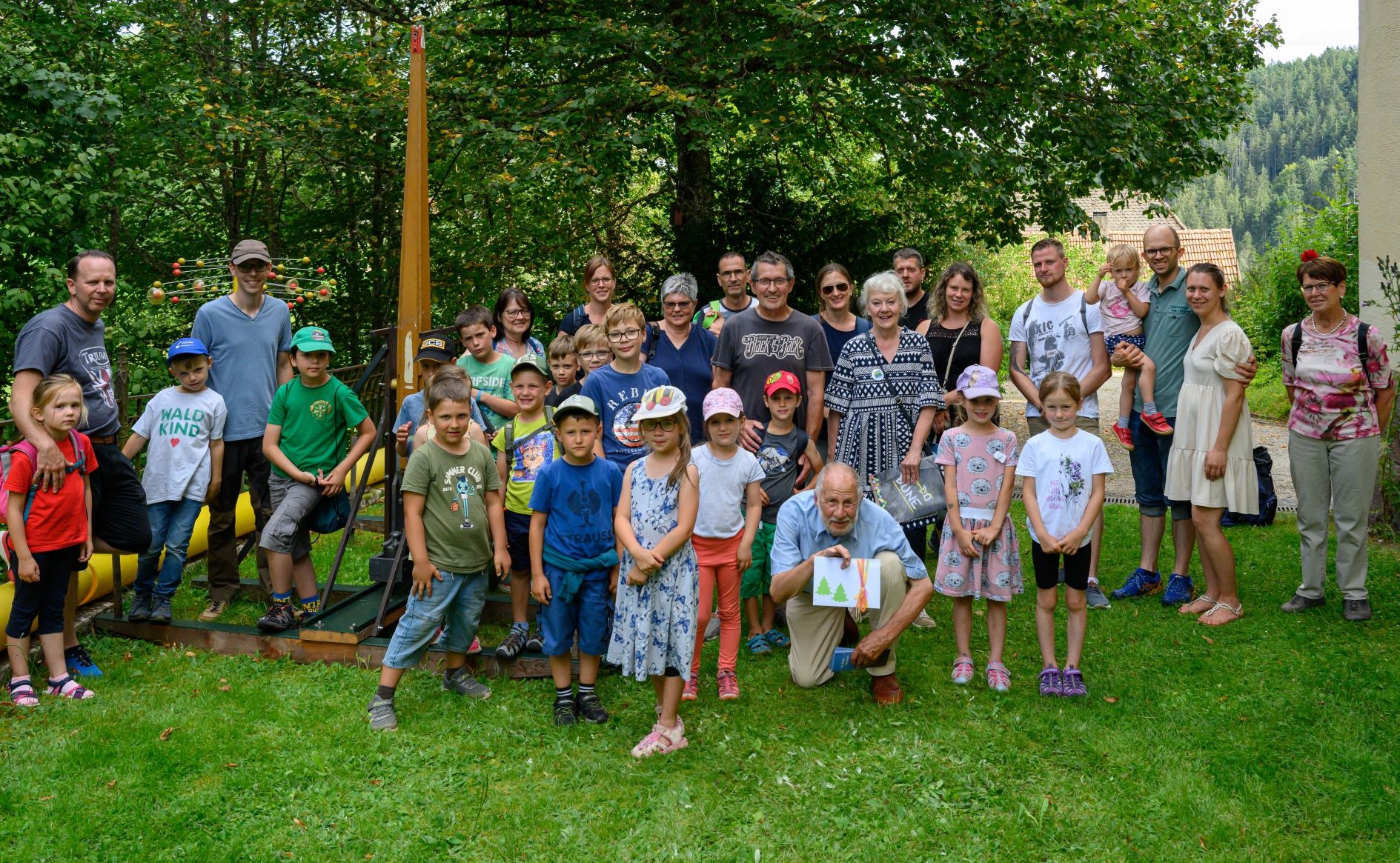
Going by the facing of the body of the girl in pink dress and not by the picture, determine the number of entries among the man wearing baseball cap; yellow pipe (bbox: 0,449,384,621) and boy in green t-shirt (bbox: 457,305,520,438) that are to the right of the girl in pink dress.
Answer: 3

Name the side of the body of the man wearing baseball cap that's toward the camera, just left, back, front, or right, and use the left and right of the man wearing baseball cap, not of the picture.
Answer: front

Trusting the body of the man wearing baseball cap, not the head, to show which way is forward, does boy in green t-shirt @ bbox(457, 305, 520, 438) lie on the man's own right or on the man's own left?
on the man's own left

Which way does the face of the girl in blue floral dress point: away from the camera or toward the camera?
toward the camera

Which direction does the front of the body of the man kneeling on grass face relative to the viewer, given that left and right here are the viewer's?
facing the viewer

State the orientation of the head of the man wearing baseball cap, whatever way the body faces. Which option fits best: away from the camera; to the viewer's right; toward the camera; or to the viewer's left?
toward the camera

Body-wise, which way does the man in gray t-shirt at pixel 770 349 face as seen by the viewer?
toward the camera

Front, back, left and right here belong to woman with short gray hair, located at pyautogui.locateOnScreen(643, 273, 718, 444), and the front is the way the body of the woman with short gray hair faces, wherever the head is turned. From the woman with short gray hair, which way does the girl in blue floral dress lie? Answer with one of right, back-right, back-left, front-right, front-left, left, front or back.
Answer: front

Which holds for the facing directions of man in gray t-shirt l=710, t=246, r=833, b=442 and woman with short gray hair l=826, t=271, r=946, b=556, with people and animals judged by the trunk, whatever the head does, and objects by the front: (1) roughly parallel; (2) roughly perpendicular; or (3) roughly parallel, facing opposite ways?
roughly parallel

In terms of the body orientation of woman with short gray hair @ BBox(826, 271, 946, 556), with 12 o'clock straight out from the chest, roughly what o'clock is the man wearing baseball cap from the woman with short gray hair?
The man wearing baseball cap is roughly at 3 o'clock from the woman with short gray hair.

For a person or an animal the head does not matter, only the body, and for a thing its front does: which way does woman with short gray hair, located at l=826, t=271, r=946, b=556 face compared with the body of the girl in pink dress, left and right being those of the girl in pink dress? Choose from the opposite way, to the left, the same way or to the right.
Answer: the same way

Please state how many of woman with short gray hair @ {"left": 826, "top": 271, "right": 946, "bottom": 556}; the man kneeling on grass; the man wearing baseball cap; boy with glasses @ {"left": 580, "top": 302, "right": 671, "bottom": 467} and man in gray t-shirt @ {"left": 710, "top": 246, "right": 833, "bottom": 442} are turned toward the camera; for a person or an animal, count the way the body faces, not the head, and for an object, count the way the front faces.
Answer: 5

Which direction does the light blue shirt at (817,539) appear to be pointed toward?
toward the camera

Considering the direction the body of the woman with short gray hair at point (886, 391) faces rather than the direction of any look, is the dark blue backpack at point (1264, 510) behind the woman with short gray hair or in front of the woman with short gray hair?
behind

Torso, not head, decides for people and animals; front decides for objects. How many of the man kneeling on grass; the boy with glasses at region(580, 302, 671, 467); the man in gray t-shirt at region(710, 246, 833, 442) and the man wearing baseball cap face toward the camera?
4

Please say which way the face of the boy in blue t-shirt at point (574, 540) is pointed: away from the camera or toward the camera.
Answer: toward the camera

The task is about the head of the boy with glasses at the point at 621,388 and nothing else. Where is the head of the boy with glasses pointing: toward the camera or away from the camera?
toward the camera

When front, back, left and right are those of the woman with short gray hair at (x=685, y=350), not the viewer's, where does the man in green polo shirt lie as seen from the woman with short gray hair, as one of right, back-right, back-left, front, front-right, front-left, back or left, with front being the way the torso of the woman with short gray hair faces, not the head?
left
